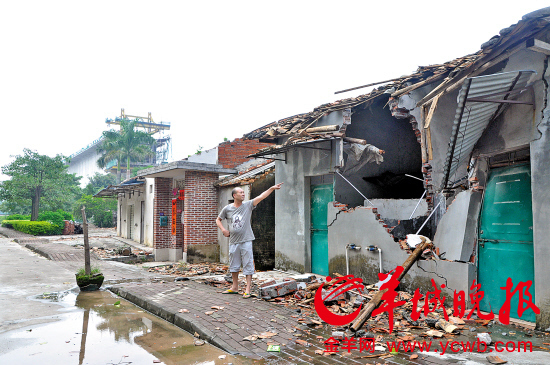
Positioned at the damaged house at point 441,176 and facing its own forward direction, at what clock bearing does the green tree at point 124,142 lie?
The green tree is roughly at 3 o'clock from the damaged house.

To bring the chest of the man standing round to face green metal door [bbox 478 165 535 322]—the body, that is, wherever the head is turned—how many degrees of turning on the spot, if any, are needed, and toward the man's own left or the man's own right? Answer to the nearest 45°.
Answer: approximately 45° to the man's own left

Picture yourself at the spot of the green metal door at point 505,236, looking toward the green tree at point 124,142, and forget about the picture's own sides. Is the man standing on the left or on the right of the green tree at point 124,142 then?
left

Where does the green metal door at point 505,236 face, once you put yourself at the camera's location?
facing the viewer and to the left of the viewer

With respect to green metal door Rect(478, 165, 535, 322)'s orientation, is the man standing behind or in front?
in front

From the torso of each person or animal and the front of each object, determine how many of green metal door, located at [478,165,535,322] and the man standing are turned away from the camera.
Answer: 0

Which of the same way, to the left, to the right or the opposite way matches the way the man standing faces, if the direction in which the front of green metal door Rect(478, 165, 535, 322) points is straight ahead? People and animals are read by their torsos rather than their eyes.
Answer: to the left

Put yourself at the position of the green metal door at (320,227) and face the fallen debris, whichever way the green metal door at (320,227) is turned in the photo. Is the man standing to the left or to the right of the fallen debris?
right

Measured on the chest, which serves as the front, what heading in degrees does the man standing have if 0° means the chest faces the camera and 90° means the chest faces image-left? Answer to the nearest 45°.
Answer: approximately 0°

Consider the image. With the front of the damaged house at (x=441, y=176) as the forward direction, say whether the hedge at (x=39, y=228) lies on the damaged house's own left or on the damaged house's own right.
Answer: on the damaged house's own right

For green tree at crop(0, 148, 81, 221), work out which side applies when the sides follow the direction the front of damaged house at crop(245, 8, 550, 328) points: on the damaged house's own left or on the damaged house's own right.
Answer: on the damaged house's own right

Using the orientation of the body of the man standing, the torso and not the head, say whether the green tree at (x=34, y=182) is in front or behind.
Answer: behind

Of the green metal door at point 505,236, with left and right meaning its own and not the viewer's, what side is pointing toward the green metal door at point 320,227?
right

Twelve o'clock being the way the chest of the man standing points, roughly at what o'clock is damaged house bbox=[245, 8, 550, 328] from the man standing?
The damaged house is roughly at 9 o'clock from the man standing.
